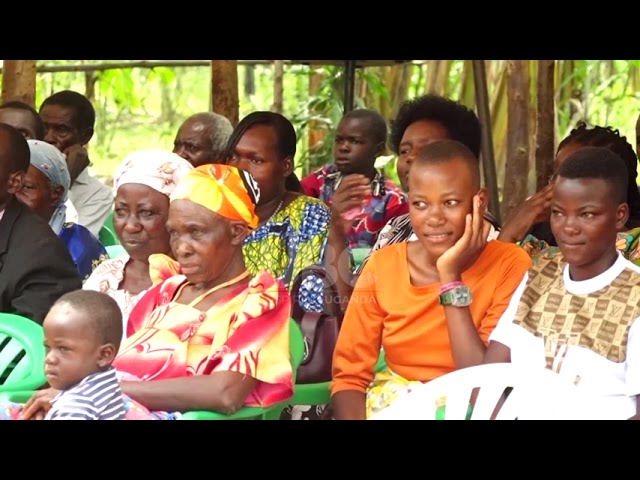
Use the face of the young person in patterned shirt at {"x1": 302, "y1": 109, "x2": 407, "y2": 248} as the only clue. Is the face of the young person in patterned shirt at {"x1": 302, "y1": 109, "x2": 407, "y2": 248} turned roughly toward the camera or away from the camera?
toward the camera

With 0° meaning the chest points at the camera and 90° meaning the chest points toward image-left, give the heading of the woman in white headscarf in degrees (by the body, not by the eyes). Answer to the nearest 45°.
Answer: approximately 45°

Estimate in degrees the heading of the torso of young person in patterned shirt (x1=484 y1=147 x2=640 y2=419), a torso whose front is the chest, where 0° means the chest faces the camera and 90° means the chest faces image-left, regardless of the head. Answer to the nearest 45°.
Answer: approximately 45°

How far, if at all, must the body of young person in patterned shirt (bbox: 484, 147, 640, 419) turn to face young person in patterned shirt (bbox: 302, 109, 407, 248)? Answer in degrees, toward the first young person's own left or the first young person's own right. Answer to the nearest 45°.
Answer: approximately 90° to the first young person's own right

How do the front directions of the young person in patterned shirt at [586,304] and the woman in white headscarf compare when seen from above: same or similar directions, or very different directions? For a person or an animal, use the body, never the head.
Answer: same or similar directions

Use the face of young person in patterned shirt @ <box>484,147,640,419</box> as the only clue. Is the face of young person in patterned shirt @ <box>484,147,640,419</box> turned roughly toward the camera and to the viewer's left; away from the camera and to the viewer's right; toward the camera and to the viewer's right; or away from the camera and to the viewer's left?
toward the camera and to the viewer's left

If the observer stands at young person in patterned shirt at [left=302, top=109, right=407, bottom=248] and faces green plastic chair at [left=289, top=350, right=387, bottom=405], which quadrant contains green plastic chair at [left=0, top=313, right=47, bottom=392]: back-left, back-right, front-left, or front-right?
front-right

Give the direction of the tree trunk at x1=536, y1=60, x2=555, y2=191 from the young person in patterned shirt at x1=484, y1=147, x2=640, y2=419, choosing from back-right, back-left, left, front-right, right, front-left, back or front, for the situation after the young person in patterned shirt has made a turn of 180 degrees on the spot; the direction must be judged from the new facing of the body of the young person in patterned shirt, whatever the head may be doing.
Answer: front-left

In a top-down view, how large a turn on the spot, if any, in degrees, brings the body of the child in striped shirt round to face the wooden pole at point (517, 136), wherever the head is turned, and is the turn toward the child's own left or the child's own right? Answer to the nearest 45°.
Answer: approximately 180°

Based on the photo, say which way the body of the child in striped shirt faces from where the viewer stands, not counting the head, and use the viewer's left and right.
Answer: facing the viewer and to the left of the viewer

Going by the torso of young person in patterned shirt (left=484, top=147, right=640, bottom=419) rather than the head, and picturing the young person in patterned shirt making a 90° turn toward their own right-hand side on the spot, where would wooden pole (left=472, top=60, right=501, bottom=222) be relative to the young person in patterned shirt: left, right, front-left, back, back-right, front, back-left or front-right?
front-right

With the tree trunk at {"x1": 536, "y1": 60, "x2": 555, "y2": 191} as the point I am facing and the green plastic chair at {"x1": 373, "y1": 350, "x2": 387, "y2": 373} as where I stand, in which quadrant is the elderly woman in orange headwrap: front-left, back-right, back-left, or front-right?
back-left

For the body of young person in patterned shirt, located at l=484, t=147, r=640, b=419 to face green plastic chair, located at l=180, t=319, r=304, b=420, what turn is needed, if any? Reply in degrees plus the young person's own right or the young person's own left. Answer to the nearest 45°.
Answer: approximately 45° to the young person's own right
